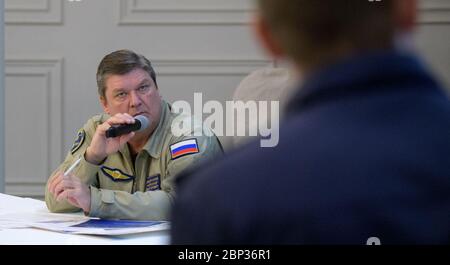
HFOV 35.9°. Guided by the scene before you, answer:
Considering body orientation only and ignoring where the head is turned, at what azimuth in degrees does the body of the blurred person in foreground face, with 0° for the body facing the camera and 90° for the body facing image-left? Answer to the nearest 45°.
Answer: approximately 180°

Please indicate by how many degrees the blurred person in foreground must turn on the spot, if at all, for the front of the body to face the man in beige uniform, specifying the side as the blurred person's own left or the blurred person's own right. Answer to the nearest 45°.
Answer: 0° — they already face them

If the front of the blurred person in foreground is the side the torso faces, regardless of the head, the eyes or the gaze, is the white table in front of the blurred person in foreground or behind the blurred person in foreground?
in front

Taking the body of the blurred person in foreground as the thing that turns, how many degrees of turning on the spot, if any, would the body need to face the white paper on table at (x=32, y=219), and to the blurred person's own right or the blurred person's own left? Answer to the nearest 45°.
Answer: approximately 45° to the blurred person's own left

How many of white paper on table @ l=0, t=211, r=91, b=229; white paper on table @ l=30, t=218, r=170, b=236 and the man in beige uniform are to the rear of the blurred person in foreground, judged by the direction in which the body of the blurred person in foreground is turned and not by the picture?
0

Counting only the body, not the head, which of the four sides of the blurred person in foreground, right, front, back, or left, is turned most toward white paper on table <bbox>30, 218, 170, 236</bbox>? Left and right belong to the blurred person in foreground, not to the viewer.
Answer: front
